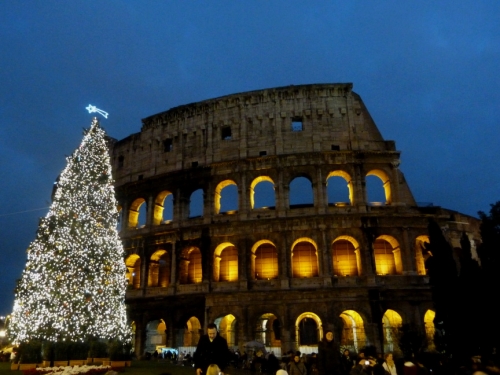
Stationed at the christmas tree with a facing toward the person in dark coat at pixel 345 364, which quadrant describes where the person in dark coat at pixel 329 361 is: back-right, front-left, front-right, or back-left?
front-right

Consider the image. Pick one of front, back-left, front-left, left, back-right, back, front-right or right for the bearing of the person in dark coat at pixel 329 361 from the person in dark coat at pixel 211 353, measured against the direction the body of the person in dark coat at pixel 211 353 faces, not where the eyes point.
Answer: back-left

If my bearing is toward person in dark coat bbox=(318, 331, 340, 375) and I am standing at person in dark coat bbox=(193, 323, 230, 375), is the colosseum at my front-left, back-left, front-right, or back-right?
front-left

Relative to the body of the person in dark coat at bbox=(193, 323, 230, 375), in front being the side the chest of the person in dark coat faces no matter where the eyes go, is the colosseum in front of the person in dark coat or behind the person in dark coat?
behind

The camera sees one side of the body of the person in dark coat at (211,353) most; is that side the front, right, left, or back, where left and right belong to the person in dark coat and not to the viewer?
front

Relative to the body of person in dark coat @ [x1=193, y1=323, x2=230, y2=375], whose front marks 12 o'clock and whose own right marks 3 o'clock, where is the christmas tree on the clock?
The christmas tree is roughly at 5 o'clock from the person in dark coat.

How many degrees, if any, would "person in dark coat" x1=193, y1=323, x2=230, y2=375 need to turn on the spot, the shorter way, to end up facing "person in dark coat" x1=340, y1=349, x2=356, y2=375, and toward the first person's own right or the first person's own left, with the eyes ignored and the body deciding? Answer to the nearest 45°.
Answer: approximately 135° to the first person's own left

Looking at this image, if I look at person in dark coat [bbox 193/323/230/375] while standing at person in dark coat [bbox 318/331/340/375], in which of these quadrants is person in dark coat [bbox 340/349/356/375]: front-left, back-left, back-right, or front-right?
back-right

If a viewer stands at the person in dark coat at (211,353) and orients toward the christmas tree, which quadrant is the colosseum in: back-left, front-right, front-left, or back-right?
front-right

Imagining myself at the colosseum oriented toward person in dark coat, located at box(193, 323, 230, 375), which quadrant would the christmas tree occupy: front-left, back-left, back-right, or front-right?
front-right
